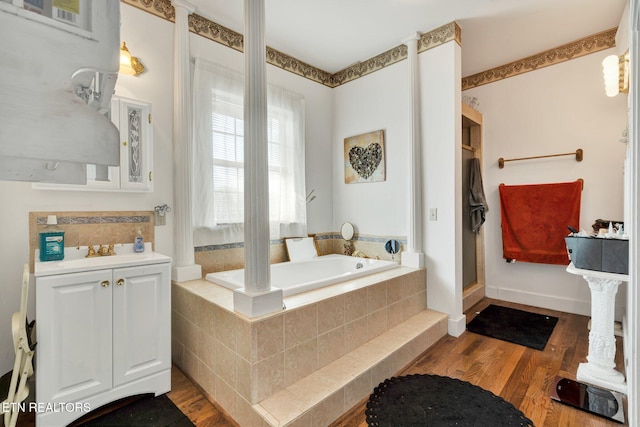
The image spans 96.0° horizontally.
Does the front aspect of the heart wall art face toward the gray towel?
no

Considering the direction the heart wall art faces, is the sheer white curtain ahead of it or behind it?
ahead

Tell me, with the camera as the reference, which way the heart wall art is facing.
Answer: facing the viewer and to the left of the viewer

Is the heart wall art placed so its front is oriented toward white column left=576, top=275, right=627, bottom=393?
no

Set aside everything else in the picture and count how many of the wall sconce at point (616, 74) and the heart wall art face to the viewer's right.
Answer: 0

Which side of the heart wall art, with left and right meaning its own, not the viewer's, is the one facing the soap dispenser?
front

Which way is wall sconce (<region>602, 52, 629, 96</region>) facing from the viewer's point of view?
to the viewer's left

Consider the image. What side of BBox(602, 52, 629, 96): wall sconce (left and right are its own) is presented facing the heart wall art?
front

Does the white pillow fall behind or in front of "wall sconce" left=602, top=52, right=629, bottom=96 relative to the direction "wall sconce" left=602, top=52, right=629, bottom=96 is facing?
in front

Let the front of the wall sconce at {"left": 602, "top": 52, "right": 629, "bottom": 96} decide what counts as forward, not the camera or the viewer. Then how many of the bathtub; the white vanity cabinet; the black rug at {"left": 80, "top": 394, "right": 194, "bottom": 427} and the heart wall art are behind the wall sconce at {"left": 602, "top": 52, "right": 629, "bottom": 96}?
0

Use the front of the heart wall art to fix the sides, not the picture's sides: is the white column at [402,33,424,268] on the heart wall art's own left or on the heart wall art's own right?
on the heart wall art's own left

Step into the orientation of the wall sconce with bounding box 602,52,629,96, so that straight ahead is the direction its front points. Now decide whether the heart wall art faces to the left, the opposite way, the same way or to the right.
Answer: to the left

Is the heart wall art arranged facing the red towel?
no

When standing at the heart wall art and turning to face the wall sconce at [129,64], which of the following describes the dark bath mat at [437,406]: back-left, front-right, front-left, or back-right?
front-left
